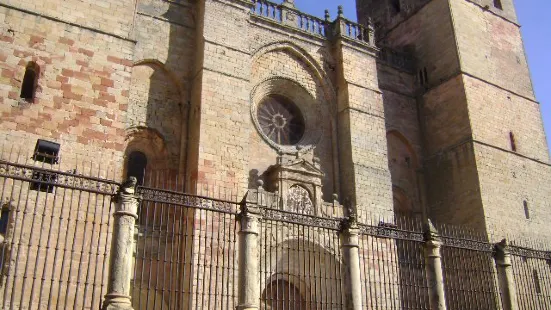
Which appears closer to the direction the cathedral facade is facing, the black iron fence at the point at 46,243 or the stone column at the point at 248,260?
the stone column

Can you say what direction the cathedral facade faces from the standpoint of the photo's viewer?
facing the viewer and to the right of the viewer

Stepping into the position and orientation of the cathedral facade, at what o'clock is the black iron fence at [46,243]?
The black iron fence is roughly at 3 o'clock from the cathedral facade.
